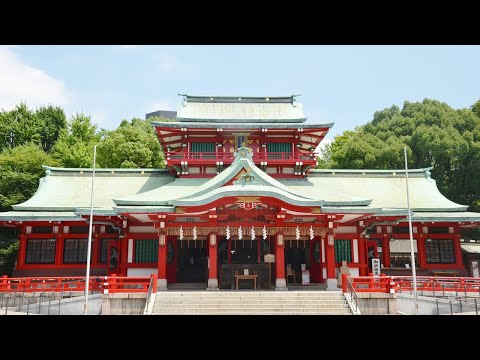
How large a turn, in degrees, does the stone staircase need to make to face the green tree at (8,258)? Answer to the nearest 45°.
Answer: approximately 135° to its right

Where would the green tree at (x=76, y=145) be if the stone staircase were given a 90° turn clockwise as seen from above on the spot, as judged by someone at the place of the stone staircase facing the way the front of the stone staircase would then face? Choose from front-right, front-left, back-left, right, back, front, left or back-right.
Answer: front-right

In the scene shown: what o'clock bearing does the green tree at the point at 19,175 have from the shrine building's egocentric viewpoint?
The green tree is roughly at 4 o'clock from the shrine building.

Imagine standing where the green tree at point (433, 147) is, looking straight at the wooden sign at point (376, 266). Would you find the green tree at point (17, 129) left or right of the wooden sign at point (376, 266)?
right

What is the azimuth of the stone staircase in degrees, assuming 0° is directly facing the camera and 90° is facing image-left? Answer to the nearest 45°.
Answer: approximately 0°

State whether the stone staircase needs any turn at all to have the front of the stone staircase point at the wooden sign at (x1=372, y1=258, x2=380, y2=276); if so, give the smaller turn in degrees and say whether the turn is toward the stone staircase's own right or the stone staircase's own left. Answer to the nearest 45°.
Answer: approximately 135° to the stone staircase's own left

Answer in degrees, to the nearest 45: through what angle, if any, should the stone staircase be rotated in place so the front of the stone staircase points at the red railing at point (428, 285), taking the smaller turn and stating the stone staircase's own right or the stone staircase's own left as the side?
approximately 90° to the stone staircase's own left

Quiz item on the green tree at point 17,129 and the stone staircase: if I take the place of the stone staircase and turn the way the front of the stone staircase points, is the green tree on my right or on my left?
on my right

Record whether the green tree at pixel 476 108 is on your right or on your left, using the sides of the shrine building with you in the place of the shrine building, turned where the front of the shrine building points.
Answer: on your left

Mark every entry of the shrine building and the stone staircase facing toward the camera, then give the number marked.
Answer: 2

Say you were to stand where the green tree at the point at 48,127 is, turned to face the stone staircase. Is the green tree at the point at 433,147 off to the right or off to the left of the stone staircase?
left

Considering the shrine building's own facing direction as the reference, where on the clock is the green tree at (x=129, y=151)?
The green tree is roughly at 5 o'clock from the shrine building.

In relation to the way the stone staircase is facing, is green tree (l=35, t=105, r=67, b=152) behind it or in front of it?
behind

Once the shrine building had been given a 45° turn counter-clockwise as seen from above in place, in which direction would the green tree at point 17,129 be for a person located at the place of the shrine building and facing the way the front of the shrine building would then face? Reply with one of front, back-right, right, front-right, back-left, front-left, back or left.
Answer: back

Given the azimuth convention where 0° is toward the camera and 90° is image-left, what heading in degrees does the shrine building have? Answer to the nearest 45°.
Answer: approximately 0°
